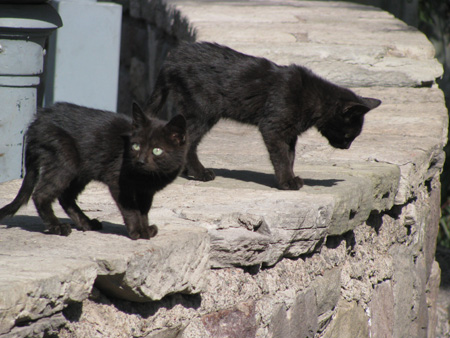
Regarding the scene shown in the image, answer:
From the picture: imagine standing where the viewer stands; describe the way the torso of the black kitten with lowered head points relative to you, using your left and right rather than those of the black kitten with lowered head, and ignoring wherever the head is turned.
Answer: facing to the right of the viewer

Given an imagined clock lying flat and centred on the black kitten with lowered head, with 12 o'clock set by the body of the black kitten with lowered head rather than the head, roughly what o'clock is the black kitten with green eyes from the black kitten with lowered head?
The black kitten with green eyes is roughly at 4 o'clock from the black kitten with lowered head.
